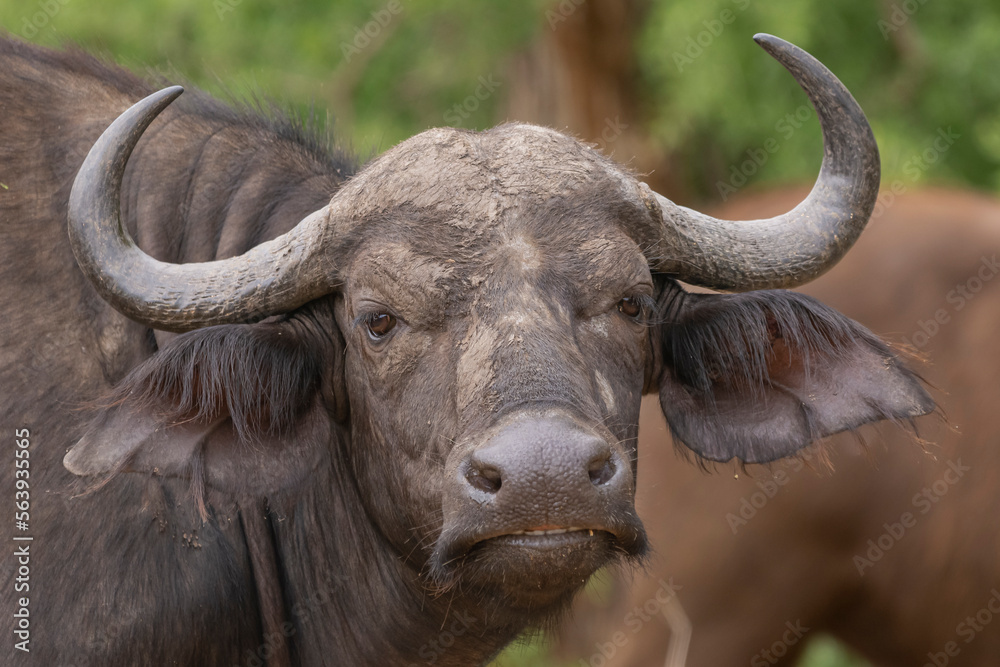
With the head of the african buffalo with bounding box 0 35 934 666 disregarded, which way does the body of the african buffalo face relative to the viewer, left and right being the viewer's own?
facing the viewer and to the right of the viewer

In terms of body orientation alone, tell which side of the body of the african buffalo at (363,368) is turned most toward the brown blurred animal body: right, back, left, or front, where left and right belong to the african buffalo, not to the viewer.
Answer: left
